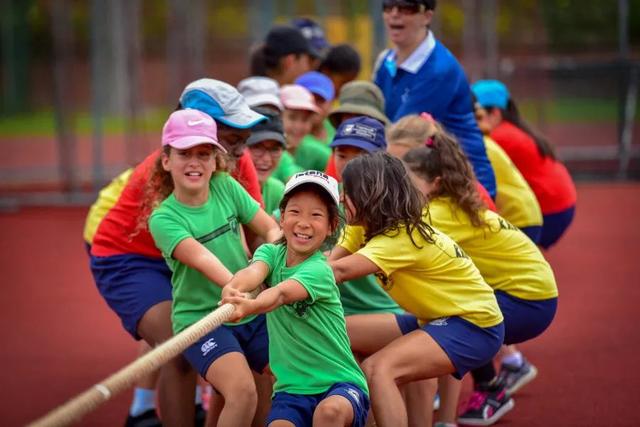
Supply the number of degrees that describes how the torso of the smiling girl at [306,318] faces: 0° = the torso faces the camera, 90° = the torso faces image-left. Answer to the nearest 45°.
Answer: approximately 45°

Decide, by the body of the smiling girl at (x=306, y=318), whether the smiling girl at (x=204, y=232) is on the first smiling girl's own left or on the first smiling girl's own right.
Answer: on the first smiling girl's own right
